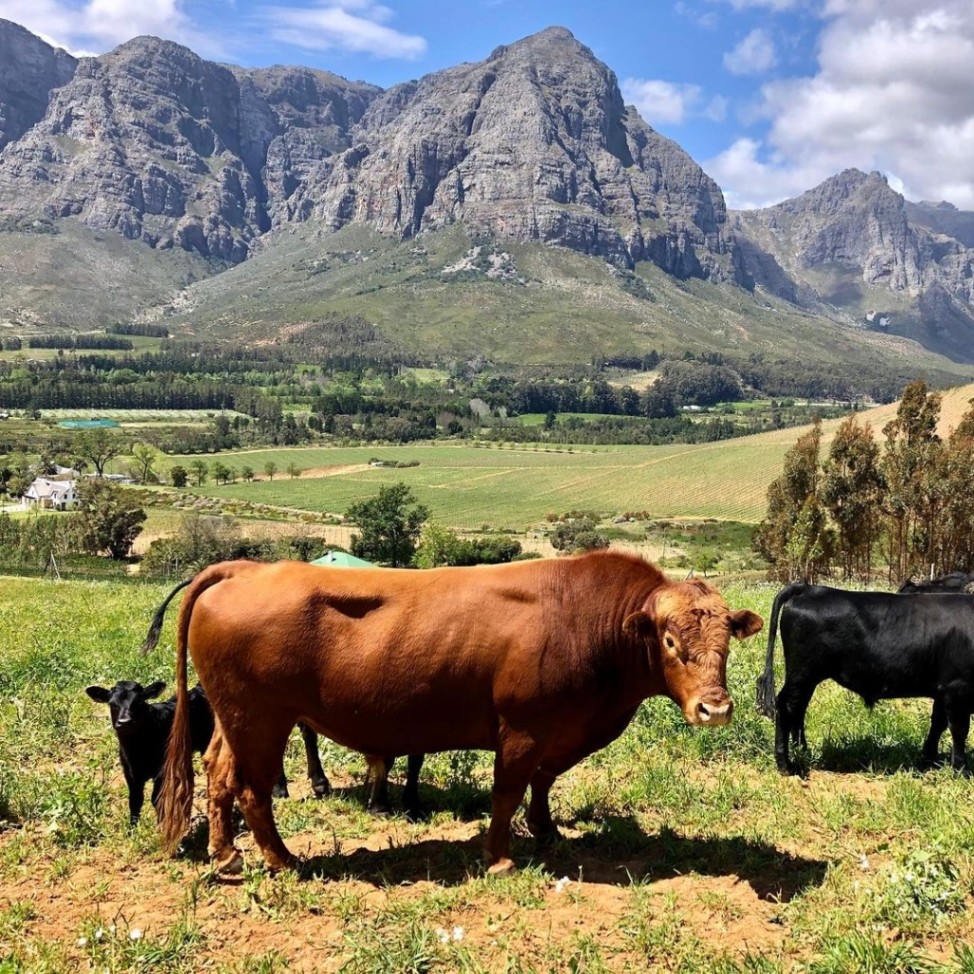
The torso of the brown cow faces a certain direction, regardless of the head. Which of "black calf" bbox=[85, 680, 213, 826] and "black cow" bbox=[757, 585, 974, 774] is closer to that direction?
the black cow

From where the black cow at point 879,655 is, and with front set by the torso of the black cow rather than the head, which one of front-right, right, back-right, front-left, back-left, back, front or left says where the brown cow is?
back-right

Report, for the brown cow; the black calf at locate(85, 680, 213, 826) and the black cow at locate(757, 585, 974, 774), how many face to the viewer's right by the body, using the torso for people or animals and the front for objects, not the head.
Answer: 2

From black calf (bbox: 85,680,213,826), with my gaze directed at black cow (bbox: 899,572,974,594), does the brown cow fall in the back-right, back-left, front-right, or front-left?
front-right

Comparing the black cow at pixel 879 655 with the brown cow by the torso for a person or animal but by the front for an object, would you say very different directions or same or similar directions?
same or similar directions

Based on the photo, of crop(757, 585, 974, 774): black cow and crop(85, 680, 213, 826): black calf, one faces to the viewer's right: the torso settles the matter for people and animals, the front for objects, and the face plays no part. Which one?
the black cow

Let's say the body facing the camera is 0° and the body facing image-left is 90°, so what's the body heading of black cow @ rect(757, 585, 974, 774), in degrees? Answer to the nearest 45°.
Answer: approximately 270°

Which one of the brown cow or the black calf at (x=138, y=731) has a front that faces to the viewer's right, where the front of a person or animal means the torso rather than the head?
the brown cow

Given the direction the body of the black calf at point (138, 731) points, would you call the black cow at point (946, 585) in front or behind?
behind

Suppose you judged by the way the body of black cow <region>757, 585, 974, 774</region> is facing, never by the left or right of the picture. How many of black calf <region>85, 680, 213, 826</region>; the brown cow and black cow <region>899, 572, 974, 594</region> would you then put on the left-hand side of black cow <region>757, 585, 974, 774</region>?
1

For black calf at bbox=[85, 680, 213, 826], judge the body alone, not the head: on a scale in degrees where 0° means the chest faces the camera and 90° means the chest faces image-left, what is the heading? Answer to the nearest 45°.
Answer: approximately 45°

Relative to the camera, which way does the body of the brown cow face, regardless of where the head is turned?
to the viewer's right

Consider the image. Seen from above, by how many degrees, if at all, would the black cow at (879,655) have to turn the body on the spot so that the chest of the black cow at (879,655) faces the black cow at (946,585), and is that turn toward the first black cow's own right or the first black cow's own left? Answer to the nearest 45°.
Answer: approximately 90° to the first black cow's own left

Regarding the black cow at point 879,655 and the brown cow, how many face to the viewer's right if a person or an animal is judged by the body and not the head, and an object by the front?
2
